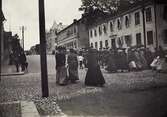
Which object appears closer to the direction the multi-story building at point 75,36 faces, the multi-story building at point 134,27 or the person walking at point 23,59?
the person walking

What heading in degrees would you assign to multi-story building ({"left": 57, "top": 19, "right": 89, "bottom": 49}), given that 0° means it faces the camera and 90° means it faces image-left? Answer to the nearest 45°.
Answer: approximately 45°

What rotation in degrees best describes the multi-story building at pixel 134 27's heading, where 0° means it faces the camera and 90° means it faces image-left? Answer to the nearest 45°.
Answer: approximately 45°
